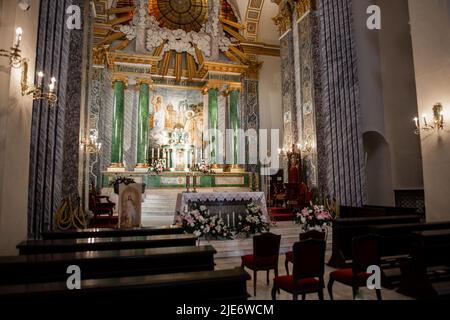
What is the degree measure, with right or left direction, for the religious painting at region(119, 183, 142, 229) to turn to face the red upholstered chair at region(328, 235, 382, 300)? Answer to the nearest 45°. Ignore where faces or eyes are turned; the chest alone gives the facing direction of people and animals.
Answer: approximately 45° to its left

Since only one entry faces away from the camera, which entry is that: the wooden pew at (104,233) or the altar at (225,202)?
the wooden pew

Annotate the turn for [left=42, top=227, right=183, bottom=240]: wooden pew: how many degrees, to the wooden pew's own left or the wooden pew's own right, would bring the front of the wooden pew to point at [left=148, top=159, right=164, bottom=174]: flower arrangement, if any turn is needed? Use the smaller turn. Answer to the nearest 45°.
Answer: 0° — it already faces it

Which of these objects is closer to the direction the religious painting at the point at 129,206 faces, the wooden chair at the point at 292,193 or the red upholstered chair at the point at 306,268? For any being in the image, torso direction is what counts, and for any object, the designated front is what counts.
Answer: the red upholstered chair

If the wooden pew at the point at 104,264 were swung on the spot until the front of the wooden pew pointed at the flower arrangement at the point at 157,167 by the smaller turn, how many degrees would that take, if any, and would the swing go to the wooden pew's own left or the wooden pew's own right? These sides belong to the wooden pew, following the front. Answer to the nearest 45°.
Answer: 0° — it already faces it

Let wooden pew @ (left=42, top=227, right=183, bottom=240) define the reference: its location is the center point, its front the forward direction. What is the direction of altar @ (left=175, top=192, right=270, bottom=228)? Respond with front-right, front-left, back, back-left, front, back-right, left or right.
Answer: front-right

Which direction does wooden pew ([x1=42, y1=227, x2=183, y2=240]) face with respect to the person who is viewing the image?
facing away from the viewer

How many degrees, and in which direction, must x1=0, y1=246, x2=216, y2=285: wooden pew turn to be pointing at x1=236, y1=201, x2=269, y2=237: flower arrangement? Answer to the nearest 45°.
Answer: approximately 45° to its right

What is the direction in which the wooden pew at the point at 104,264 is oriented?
away from the camera

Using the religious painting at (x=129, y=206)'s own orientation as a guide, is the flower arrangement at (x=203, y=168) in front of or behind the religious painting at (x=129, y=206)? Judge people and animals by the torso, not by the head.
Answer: behind

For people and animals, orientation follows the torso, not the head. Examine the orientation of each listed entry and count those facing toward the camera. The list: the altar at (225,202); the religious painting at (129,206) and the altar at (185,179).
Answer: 3

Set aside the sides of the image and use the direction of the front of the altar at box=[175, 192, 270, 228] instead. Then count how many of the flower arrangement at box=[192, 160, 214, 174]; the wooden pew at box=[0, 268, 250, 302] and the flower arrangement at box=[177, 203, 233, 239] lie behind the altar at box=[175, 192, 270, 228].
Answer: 1

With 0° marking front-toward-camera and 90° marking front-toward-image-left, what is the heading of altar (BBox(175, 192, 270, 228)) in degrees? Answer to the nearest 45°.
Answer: approximately 0°

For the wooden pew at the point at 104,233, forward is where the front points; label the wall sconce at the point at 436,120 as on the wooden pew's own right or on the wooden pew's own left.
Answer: on the wooden pew's own right

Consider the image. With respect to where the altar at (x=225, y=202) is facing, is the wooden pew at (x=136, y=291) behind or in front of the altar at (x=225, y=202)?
in front
